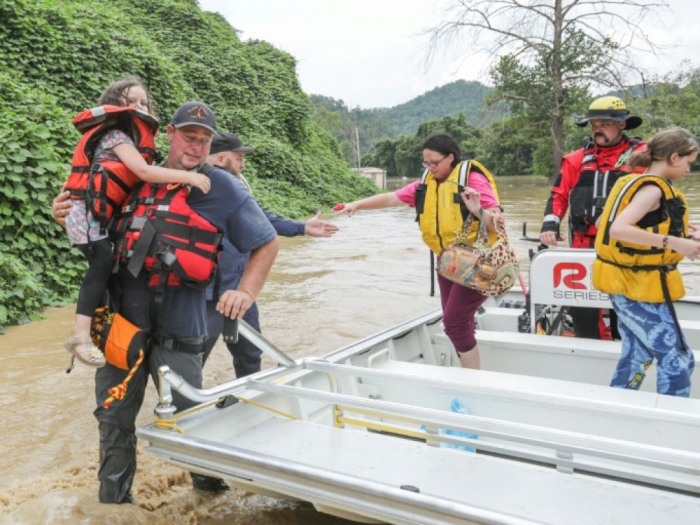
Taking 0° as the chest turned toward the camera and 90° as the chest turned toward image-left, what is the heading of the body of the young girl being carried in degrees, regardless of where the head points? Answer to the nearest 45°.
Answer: approximately 270°

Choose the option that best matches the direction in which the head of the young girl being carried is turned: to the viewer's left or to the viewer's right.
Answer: to the viewer's right

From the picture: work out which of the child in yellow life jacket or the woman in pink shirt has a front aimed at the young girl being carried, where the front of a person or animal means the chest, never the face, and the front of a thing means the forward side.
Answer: the woman in pink shirt

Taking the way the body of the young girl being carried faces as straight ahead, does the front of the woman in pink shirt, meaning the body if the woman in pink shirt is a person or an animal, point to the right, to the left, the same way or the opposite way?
the opposite way

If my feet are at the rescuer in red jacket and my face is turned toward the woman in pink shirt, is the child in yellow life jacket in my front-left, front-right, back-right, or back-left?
front-left

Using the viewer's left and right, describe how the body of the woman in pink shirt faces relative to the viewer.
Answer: facing the viewer and to the left of the viewer

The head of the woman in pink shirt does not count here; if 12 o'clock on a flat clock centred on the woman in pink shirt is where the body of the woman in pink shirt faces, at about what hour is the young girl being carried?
The young girl being carried is roughly at 12 o'clock from the woman in pink shirt.

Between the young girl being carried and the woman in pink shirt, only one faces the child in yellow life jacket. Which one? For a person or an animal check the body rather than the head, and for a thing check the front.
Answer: the young girl being carried

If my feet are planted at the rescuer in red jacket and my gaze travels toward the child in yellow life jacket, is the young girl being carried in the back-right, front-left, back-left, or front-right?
front-right
